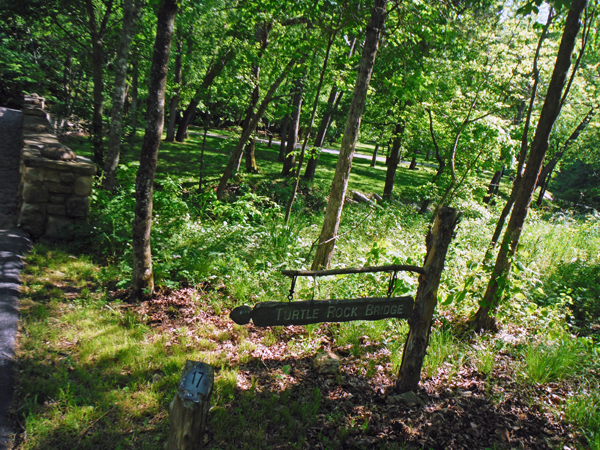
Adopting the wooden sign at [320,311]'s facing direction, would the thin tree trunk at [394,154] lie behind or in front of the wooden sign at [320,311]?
behind

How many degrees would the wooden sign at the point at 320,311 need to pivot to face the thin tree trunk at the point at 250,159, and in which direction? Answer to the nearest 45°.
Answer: approximately 180°

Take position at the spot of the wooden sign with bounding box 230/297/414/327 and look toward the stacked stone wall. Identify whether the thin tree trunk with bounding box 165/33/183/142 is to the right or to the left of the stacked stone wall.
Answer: right

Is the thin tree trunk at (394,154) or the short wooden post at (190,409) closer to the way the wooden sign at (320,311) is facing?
the short wooden post

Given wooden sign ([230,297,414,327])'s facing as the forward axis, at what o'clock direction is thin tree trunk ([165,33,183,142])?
The thin tree trunk is roughly at 5 o'clock from the wooden sign.

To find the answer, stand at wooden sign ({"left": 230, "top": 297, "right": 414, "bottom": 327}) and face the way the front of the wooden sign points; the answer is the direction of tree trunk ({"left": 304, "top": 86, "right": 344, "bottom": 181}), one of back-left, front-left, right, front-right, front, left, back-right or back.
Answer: back

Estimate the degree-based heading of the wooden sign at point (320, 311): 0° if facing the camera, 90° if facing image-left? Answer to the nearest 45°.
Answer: approximately 0°

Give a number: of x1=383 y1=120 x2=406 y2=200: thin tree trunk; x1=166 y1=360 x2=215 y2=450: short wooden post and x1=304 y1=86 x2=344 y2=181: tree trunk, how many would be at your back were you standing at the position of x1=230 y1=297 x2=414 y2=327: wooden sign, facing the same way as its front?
2

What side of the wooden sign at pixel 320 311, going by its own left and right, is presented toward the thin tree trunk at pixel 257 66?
back
